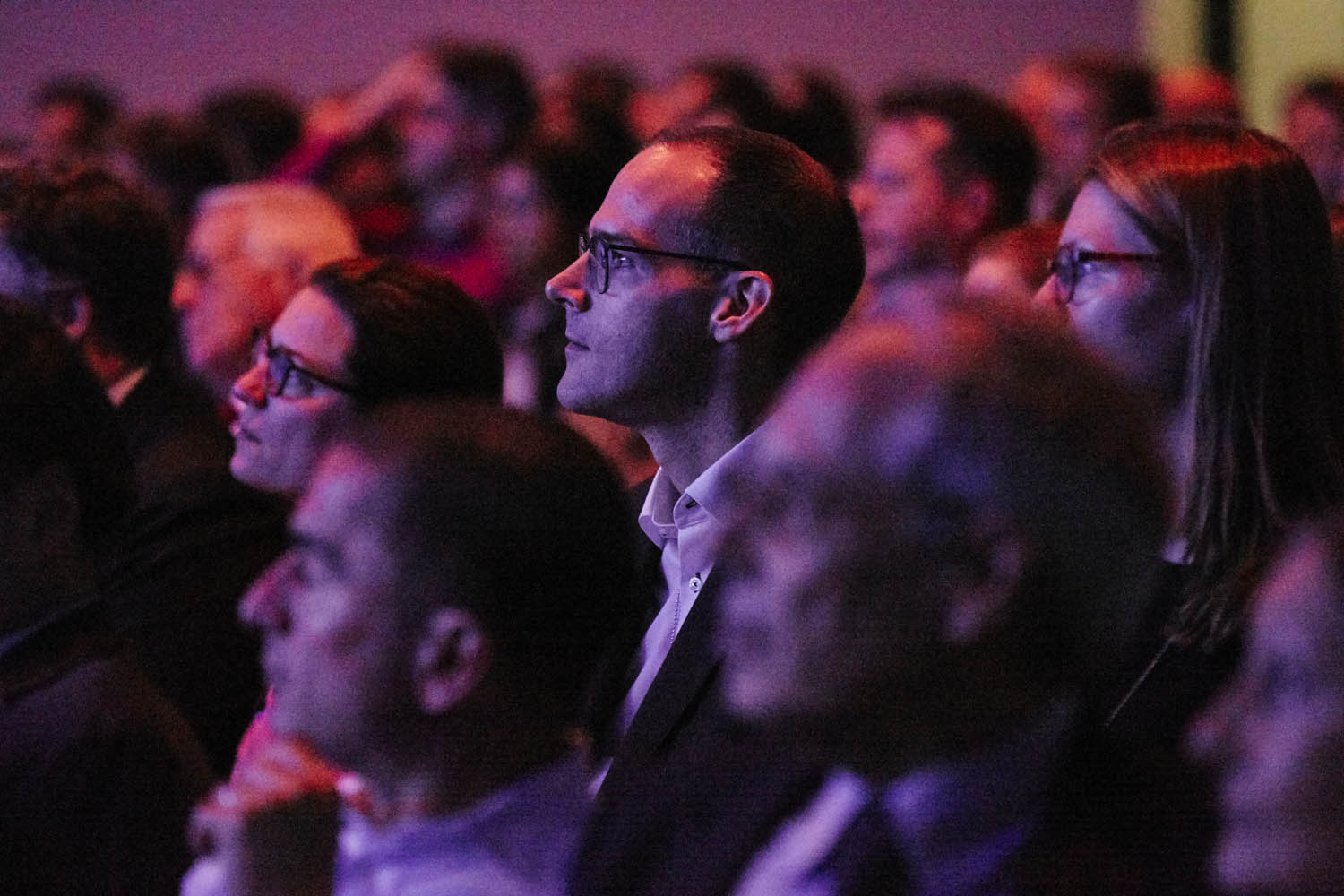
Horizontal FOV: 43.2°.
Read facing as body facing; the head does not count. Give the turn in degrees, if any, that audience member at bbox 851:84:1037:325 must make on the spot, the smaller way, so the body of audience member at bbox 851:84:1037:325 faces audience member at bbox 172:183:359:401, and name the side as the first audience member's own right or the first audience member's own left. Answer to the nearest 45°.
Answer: approximately 45° to the first audience member's own left

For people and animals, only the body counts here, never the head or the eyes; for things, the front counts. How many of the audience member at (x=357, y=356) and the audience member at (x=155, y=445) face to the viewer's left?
2

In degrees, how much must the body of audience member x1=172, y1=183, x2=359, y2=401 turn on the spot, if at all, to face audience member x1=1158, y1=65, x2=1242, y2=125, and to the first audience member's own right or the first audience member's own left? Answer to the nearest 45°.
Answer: approximately 135° to the first audience member's own right

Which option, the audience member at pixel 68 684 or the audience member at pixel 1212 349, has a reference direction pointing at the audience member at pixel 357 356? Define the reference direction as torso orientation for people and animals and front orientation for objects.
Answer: the audience member at pixel 1212 349

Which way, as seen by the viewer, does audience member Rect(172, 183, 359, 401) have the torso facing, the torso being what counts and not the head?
to the viewer's left

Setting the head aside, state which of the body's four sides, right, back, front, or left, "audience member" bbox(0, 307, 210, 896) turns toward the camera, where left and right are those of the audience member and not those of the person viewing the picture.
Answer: left

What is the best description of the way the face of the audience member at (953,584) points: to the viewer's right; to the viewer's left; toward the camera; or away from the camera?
to the viewer's left

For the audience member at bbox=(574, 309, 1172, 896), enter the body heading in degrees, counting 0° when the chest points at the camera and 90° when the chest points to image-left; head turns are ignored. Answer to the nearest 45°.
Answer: approximately 45°

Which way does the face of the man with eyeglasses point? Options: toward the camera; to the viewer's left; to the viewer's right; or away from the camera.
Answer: to the viewer's left

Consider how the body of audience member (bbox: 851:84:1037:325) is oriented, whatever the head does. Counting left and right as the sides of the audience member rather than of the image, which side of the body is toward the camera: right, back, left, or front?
left

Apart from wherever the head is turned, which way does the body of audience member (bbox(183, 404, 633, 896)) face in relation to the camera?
to the viewer's left

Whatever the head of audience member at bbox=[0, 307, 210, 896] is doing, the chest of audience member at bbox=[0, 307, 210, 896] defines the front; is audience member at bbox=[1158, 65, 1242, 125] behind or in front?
behind

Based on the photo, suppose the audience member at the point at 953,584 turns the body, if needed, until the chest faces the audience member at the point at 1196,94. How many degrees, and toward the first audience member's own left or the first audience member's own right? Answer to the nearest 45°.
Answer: approximately 135° to the first audience member's own right

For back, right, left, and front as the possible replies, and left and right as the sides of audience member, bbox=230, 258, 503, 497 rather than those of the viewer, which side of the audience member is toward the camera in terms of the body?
left

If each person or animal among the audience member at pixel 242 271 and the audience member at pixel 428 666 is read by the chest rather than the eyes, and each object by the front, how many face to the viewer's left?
2
